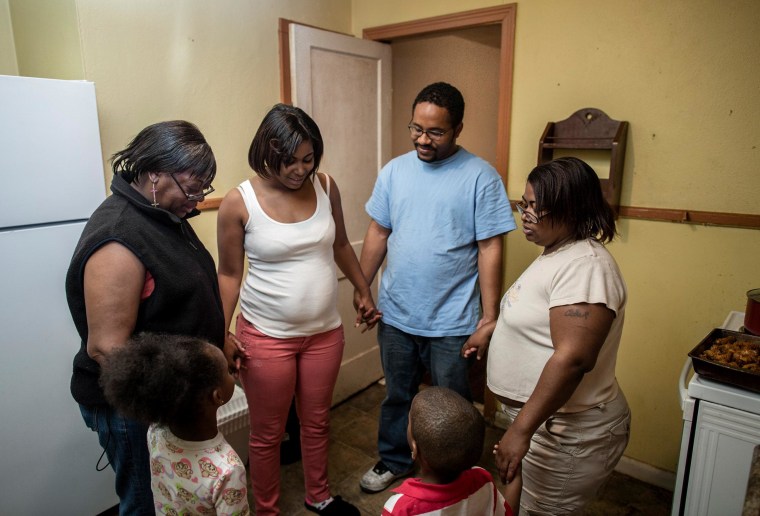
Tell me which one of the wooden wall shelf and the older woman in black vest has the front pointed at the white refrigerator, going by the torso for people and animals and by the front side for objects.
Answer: the wooden wall shelf

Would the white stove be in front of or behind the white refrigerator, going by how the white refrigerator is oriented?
in front

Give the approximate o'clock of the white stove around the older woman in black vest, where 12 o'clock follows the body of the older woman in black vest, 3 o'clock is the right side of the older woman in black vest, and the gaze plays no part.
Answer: The white stove is roughly at 1 o'clock from the older woman in black vest.

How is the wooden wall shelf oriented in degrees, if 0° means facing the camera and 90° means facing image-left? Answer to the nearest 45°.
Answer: approximately 45°

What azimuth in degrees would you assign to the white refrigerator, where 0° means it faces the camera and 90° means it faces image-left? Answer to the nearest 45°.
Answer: approximately 315°

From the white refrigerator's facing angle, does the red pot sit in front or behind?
in front

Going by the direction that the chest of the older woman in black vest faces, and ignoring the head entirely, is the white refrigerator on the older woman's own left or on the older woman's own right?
on the older woman's own left

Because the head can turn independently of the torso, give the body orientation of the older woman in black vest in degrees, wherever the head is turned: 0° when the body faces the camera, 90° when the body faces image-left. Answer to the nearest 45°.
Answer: approximately 270°

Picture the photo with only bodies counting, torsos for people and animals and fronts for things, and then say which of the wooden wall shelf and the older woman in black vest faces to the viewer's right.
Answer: the older woman in black vest
